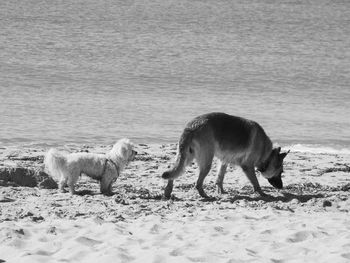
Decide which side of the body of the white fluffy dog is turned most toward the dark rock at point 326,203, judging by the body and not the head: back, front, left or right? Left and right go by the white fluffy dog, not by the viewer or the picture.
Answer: front

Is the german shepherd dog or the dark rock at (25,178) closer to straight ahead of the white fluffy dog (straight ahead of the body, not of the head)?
the german shepherd dog

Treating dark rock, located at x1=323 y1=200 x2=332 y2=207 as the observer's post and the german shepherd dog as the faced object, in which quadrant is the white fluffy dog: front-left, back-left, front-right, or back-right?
front-left

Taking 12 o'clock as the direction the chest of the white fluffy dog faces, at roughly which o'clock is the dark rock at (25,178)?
The dark rock is roughly at 7 o'clock from the white fluffy dog.

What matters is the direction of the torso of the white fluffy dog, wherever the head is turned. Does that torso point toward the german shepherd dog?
yes

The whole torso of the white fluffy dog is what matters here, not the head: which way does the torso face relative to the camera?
to the viewer's right

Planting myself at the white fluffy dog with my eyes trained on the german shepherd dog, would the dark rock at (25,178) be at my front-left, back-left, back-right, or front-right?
back-left
